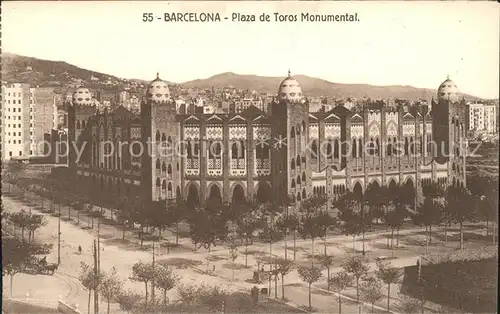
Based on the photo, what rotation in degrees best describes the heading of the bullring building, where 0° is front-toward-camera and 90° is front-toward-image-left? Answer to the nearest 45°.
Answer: approximately 0°

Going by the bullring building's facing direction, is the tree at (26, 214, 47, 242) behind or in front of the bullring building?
in front

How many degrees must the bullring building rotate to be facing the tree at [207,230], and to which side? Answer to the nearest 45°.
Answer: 0° — it already faces it

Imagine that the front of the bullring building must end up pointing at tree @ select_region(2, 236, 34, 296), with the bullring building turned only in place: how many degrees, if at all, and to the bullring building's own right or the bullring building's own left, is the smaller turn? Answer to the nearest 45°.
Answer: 0° — it already faces it

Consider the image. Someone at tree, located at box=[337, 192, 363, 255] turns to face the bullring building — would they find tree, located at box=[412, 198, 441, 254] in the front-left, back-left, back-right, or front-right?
back-right

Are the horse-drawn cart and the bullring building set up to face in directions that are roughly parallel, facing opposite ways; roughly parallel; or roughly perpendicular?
roughly perpendicular
